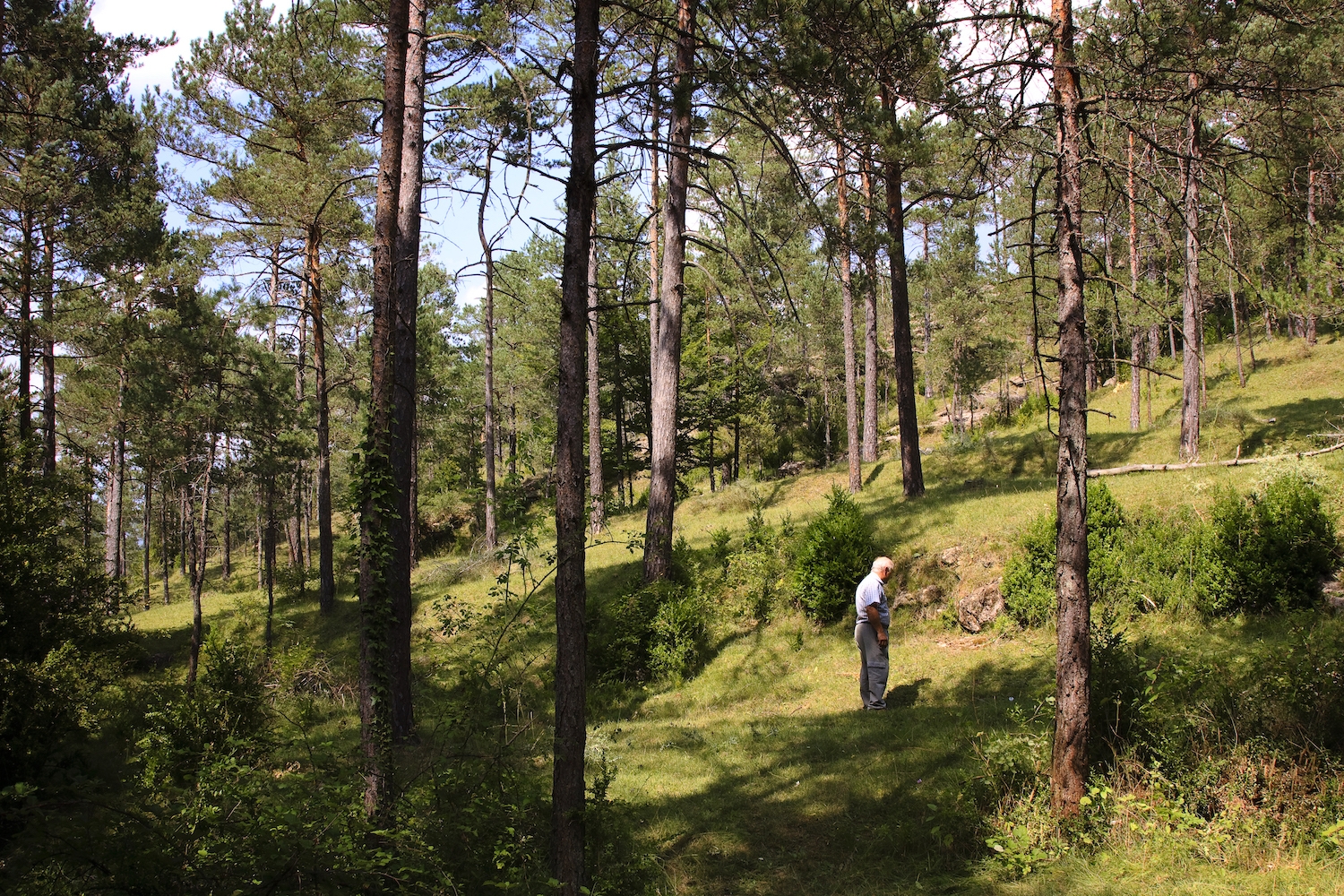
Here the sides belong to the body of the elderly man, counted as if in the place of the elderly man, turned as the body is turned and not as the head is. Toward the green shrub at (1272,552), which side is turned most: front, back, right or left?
front

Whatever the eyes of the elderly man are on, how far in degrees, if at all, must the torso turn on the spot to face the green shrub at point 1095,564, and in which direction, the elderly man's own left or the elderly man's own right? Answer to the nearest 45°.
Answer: approximately 45° to the elderly man's own left

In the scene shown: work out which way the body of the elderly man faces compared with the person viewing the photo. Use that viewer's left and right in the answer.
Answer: facing to the right of the viewer

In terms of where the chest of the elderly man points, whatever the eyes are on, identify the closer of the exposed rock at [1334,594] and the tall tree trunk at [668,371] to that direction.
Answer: the exposed rock

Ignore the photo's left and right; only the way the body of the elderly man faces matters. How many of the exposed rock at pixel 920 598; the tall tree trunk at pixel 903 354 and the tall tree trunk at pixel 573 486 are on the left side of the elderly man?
2

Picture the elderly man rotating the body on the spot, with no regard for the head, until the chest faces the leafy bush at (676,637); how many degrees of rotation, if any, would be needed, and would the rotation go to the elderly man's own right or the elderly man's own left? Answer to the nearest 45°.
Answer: approximately 135° to the elderly man's own left

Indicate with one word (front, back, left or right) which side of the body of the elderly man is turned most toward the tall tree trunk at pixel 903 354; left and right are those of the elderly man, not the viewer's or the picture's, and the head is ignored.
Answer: left

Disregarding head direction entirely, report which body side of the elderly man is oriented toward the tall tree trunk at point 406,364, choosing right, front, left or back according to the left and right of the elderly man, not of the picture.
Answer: back

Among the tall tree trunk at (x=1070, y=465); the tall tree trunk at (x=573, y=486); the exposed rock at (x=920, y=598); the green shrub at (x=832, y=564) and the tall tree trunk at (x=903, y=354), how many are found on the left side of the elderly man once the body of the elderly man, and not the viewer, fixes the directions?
3

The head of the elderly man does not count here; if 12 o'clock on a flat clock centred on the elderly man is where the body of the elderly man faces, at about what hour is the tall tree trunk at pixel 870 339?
The tall tree trunk is roughly at 9 o'clock from the elderly man.

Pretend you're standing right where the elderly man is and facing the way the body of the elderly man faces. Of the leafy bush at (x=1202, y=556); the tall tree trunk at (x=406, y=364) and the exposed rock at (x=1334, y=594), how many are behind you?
1

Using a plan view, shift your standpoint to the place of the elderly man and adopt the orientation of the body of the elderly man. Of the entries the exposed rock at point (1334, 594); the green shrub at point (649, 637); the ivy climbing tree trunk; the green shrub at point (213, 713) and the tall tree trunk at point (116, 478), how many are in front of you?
1

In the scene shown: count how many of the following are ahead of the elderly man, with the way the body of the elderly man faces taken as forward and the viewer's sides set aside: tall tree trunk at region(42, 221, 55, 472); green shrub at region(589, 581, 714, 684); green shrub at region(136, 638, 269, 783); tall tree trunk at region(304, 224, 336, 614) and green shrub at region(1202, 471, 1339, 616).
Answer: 1

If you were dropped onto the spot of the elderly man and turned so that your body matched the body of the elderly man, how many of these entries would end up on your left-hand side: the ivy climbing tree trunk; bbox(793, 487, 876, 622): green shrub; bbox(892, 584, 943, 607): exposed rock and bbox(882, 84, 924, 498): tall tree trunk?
3

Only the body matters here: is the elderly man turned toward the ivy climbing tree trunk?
no

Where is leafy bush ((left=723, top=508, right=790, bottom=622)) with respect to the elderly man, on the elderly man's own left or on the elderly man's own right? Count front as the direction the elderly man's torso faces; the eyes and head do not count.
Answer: on the elderly man's own left
